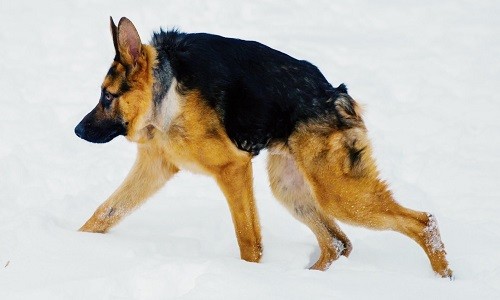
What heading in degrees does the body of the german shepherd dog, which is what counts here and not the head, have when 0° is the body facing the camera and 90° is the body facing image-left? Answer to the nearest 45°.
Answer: approximately 90°
